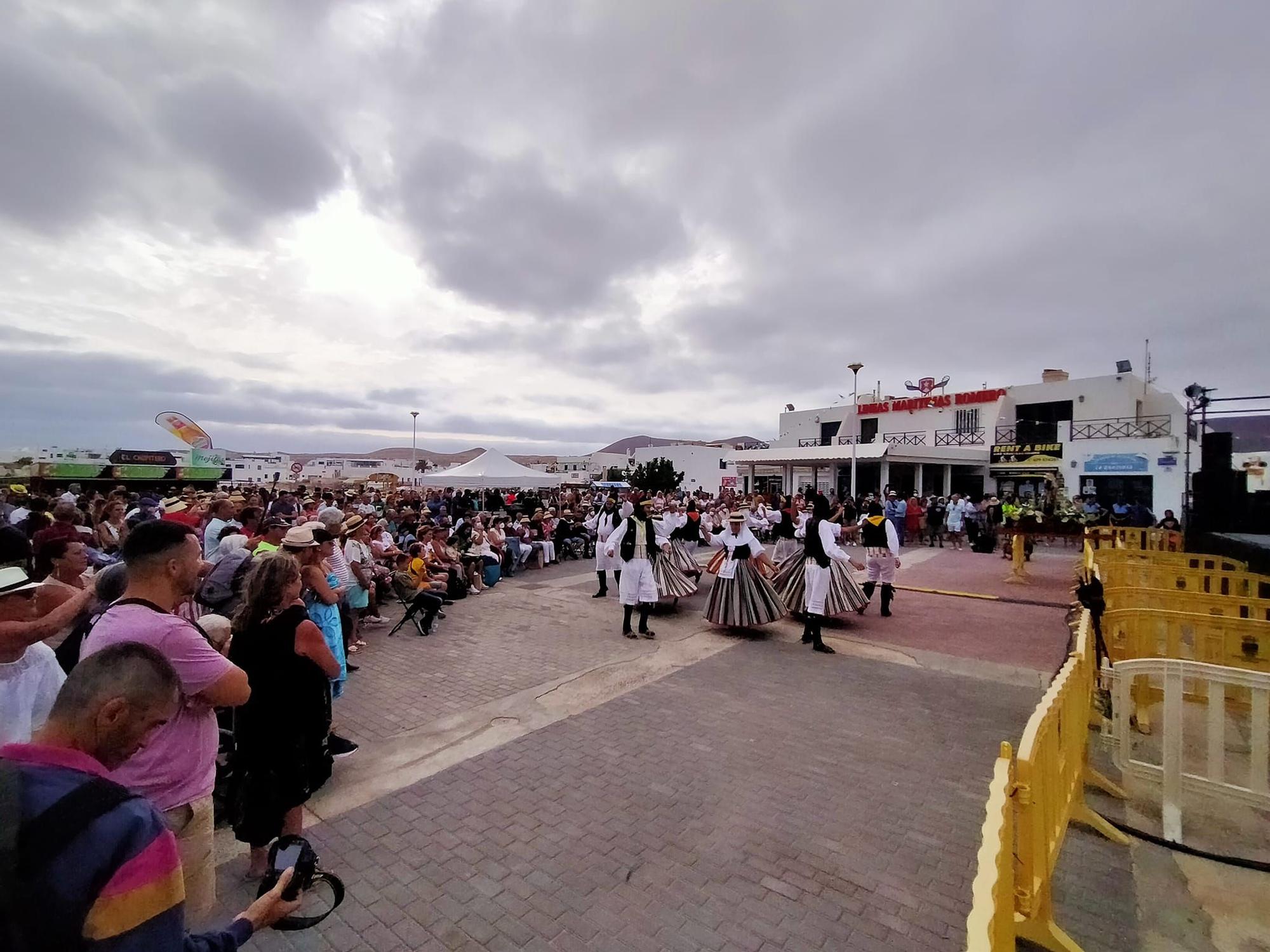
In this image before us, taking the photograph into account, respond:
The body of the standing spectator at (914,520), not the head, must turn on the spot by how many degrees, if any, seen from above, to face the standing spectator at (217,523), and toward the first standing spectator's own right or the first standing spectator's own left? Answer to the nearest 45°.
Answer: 0° — they already face them

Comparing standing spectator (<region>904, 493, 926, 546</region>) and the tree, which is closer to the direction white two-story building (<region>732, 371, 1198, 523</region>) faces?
the standing spectator

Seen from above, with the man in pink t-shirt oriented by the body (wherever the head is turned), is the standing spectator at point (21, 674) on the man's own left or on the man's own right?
on the man's own left

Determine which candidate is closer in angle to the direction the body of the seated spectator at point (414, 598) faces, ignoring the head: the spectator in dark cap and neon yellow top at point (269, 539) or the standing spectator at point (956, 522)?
the standing spectator

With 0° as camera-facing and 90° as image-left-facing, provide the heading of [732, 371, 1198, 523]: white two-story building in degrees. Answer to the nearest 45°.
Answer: approximately 45°

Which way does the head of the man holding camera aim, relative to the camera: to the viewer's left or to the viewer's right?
to the viewer's right

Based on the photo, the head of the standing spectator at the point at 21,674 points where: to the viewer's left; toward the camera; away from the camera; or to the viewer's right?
to the viewer's right
